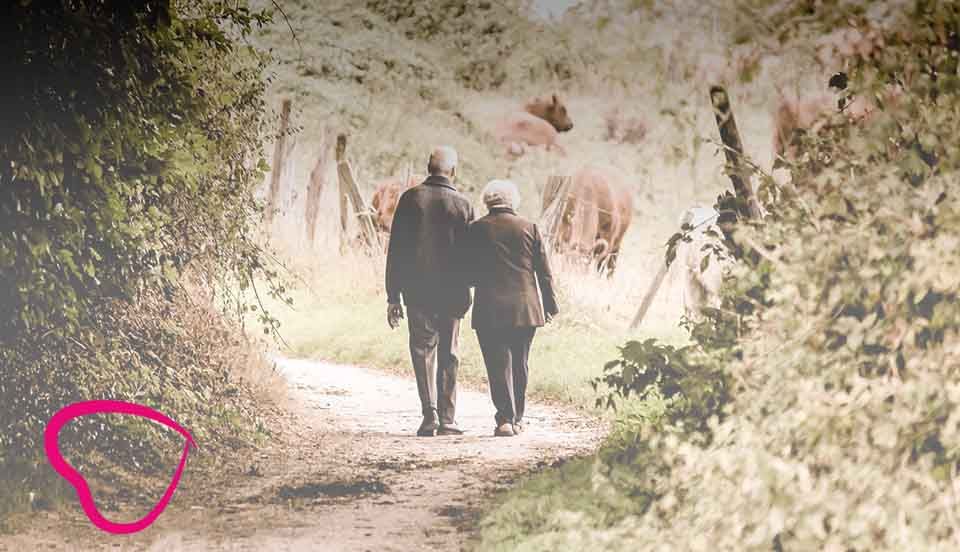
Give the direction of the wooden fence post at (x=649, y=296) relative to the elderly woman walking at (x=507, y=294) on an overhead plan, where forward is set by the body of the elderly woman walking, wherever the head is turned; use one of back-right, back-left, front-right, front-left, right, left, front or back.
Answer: right

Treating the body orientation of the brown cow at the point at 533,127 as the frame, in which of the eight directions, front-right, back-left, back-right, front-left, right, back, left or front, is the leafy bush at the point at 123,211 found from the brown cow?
back-right

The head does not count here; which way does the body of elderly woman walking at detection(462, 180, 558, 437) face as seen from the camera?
away from the camera

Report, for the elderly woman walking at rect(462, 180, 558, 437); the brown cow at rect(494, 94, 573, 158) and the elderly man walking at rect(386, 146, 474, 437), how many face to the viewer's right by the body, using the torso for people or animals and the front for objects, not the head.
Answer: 1

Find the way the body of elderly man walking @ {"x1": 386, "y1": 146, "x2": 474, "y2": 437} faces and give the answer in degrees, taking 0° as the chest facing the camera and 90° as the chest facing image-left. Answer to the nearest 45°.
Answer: approximately 180°

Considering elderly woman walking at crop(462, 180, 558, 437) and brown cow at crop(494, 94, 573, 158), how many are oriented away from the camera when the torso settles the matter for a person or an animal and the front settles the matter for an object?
1

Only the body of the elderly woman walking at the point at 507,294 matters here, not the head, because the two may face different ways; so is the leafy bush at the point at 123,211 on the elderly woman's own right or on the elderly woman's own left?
on the elderly woman's own left

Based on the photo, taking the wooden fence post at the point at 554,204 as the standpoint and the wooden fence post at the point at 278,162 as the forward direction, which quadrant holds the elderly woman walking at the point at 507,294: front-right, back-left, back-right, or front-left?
front-left

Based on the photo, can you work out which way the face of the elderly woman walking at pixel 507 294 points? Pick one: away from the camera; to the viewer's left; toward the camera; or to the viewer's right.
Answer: away from the camera

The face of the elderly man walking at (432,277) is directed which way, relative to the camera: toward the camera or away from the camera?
away from the camera

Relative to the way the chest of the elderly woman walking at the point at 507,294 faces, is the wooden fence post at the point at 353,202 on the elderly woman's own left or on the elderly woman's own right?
on the elderly woman's own left

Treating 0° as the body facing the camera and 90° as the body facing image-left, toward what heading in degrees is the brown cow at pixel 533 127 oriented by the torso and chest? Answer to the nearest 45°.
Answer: approximately 270°
